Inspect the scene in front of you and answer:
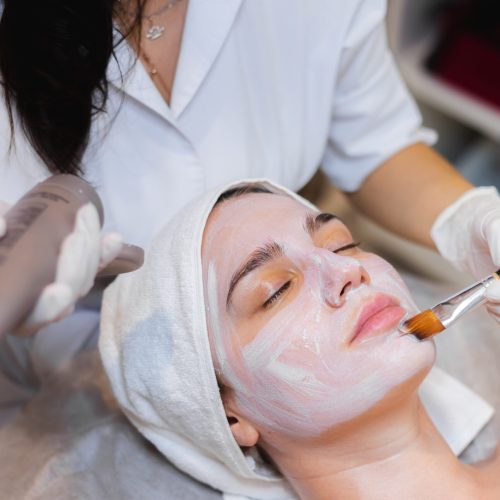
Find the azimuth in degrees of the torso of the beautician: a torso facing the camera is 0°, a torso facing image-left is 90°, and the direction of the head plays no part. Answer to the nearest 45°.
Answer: approximately 0°
